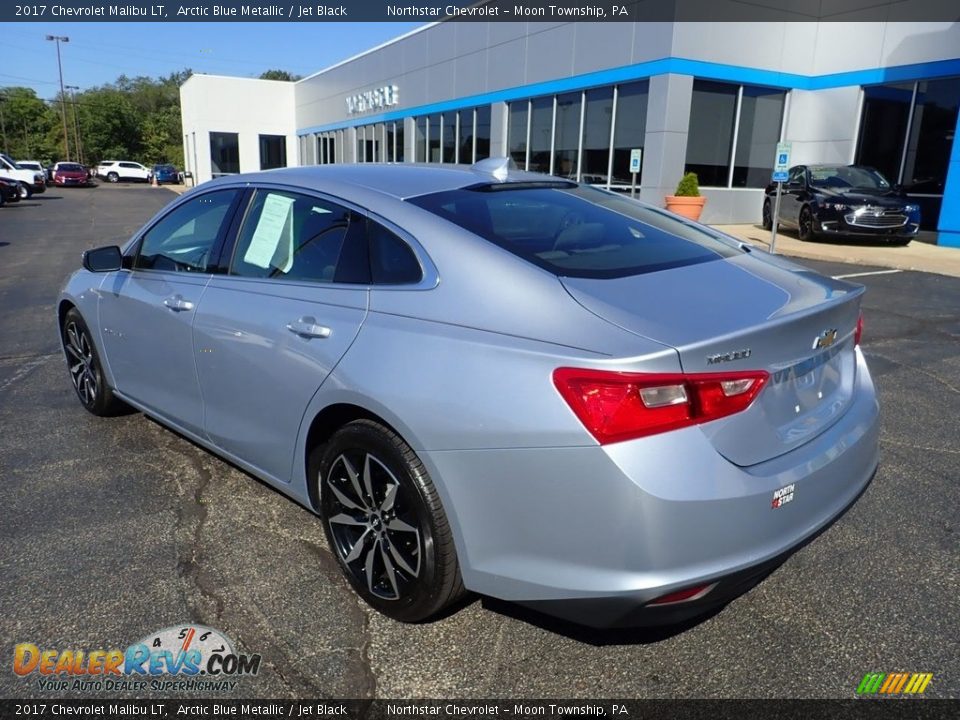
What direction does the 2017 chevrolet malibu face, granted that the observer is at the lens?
facing away from the viewer and to the left of the viewer

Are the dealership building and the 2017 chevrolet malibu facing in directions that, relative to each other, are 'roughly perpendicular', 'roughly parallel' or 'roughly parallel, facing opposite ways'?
roughly perpendicular

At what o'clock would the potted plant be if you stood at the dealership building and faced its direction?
The potted plant is roughly at 11 o'clock from the dealership building.

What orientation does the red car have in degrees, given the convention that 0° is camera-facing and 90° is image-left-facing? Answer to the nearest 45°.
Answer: approximately 0°

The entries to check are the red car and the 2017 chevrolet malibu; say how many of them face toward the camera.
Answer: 1

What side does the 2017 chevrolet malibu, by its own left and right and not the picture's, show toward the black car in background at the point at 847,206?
right

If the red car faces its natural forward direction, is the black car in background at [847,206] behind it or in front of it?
in front

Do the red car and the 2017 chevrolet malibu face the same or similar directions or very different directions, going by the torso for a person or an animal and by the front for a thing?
very different directions

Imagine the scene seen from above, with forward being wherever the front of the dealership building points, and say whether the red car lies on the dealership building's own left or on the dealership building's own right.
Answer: on the dealership building's own right

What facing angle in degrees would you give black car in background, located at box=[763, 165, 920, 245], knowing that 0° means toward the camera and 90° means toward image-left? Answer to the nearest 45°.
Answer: approximately 315°

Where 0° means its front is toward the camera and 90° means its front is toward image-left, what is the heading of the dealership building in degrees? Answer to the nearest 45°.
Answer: approximately 45°

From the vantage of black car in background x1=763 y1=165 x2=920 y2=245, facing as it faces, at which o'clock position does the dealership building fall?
The dealership building is roughly at 6 o'clock from the black car in background.

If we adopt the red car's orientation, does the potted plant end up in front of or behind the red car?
in front
